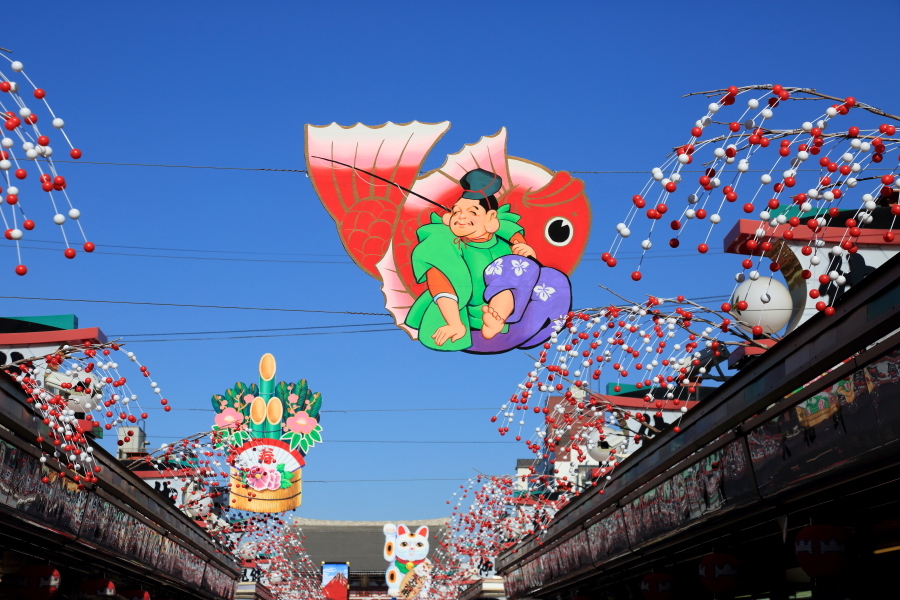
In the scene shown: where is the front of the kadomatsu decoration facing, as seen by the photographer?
facing the viewer

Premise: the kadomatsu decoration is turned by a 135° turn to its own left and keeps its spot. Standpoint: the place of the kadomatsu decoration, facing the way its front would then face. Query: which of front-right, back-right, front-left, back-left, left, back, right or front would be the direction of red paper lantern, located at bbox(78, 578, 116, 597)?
back-right

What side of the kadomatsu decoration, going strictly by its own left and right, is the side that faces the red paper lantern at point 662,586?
front

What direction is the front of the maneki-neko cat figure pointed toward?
toward the camera

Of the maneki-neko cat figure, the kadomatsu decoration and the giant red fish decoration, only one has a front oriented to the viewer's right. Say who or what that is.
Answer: the giant red fish decoration

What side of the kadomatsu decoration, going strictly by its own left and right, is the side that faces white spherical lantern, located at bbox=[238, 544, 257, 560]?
back

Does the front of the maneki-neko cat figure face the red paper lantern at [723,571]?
yes
